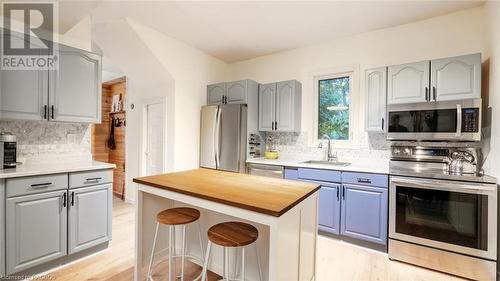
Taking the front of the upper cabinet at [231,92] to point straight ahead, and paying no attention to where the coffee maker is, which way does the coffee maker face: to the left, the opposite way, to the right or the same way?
to the left

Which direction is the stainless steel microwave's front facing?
toward the camera

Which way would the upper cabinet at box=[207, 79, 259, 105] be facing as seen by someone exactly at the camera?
facing the viewer and to the left of the viewer

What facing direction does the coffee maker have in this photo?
toward the camera

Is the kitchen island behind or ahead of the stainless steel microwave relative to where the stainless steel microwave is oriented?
ahead

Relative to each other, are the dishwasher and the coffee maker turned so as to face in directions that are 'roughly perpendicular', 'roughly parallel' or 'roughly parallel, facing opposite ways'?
roughly perpendicular

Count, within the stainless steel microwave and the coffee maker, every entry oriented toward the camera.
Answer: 2

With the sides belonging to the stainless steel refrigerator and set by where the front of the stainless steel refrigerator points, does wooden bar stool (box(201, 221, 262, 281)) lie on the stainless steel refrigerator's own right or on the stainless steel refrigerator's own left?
on the stainless steel refrigerator's own left

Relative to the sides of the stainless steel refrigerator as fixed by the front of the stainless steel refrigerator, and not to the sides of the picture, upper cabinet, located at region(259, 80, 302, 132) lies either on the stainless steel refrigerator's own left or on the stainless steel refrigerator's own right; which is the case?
on the stainless steel refrigerator's own left
